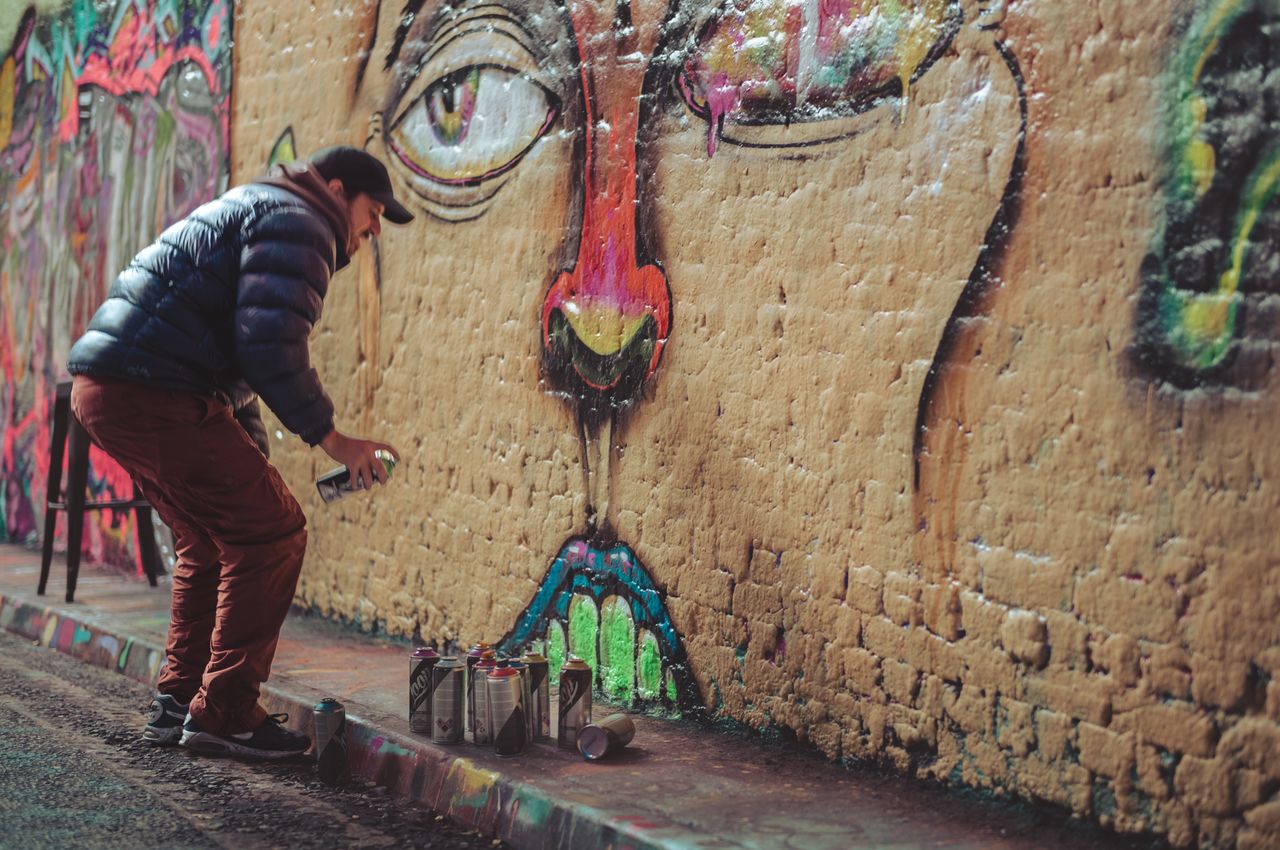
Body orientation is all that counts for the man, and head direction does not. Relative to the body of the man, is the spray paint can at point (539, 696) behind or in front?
in front

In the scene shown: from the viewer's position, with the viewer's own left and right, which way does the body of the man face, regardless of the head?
facing to the right of the viewer

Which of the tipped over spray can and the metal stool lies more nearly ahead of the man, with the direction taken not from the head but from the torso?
the tipped over spray can

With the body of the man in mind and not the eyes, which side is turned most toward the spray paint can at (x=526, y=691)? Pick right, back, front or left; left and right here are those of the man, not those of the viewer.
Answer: front

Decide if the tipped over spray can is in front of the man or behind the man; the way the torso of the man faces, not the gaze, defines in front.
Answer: in front

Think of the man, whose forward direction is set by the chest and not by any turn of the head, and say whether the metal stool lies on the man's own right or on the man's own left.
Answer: on the man's own left

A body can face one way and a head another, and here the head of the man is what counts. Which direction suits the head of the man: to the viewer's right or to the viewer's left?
to the viewer's right
